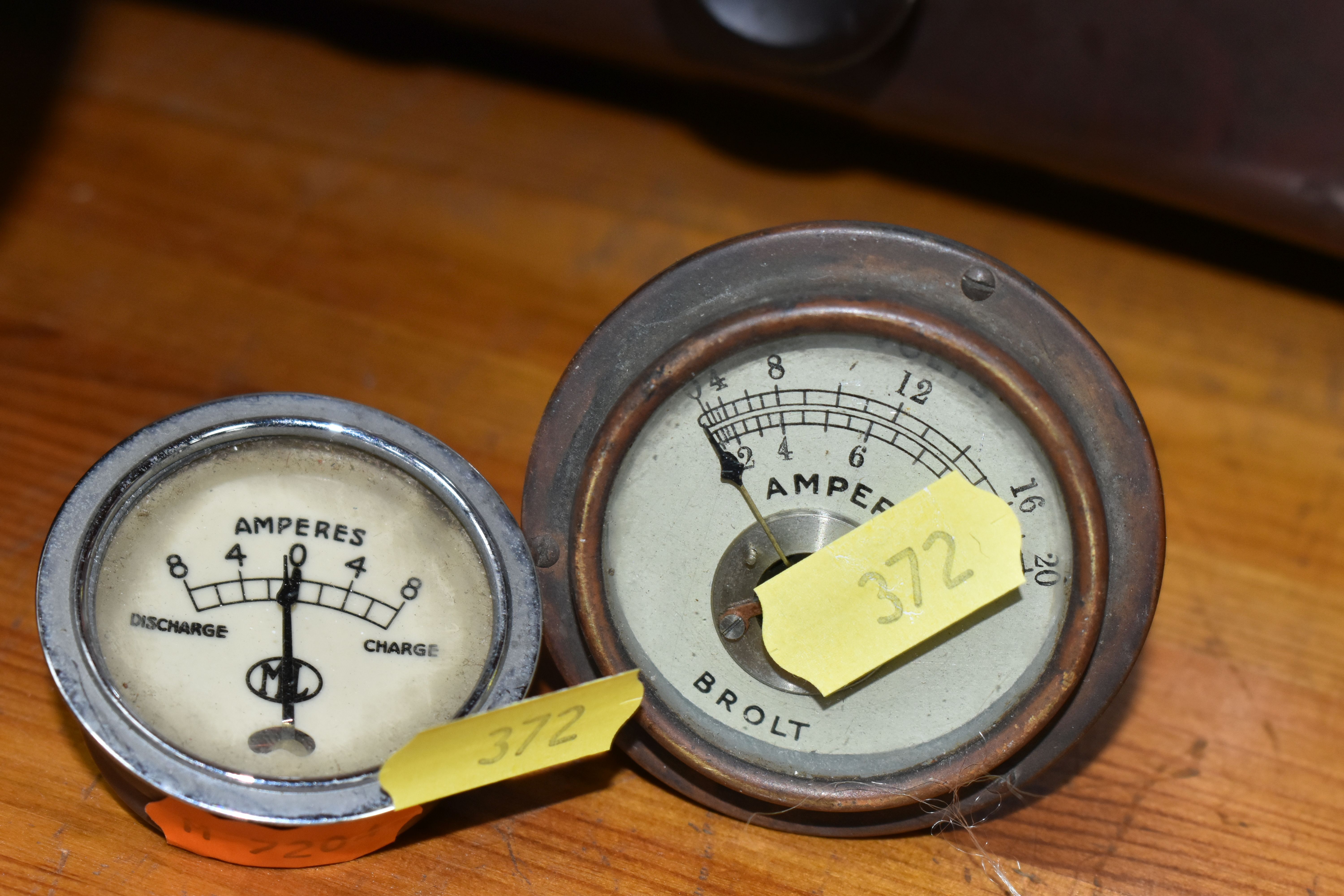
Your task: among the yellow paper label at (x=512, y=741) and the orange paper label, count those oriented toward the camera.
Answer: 2

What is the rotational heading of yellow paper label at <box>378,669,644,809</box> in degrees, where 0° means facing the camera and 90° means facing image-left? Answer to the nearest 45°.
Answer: approximately 0°

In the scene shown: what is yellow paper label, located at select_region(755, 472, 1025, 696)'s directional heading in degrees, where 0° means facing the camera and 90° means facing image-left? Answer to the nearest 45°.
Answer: approximately 0°
